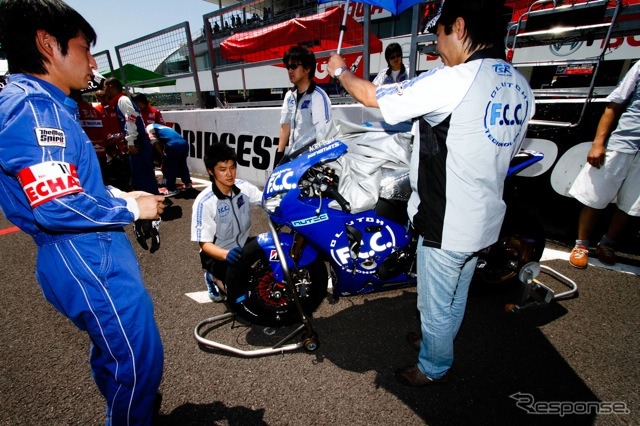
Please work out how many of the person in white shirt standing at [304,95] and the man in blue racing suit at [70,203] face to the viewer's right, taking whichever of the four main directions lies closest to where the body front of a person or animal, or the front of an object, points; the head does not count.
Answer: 1

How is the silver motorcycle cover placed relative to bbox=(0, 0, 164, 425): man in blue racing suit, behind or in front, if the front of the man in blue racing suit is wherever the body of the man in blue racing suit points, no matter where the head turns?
in front

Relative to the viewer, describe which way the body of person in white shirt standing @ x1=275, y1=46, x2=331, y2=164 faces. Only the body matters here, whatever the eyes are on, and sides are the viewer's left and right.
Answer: facing the viewer and to the left of the viewer

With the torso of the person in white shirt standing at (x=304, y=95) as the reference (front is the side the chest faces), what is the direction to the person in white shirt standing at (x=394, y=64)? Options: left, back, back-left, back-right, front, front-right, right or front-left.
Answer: back

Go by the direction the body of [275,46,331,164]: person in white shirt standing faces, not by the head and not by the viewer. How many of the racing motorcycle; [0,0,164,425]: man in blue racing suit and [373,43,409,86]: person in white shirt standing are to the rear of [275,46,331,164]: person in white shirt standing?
1

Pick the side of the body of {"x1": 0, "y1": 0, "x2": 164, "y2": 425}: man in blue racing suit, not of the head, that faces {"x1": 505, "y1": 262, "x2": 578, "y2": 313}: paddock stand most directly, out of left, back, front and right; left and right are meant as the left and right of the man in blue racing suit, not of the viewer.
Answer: front

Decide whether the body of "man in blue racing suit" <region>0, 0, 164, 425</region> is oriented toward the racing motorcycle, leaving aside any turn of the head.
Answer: yes

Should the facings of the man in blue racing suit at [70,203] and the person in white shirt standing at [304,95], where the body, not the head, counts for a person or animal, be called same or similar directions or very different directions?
very different directions

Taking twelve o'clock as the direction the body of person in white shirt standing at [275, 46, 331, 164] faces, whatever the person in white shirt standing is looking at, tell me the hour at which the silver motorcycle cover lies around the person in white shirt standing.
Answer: The silver motorcycle cover is roughly at 10 o'clock from the person in white shirt standing.

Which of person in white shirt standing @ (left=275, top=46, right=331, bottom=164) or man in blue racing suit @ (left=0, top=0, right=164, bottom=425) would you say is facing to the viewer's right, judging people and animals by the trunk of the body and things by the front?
the man in blue racing suit

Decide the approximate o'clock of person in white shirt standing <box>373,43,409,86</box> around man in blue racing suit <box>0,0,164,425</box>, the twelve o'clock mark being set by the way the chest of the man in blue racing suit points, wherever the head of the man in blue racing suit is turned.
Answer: The person in white shirt standing is roughly at 11 o'clock from the man in blue racing suit.

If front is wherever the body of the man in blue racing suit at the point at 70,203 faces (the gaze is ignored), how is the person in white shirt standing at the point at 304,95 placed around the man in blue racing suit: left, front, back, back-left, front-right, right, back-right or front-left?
front-left

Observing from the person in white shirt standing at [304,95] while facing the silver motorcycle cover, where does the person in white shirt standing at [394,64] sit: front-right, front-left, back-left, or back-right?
back-left

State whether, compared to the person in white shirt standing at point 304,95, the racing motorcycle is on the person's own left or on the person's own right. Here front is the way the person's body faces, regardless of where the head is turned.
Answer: on the person's own left

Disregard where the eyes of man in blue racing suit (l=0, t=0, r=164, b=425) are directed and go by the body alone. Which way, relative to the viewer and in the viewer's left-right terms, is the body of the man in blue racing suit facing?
facing to the right of the viewer
